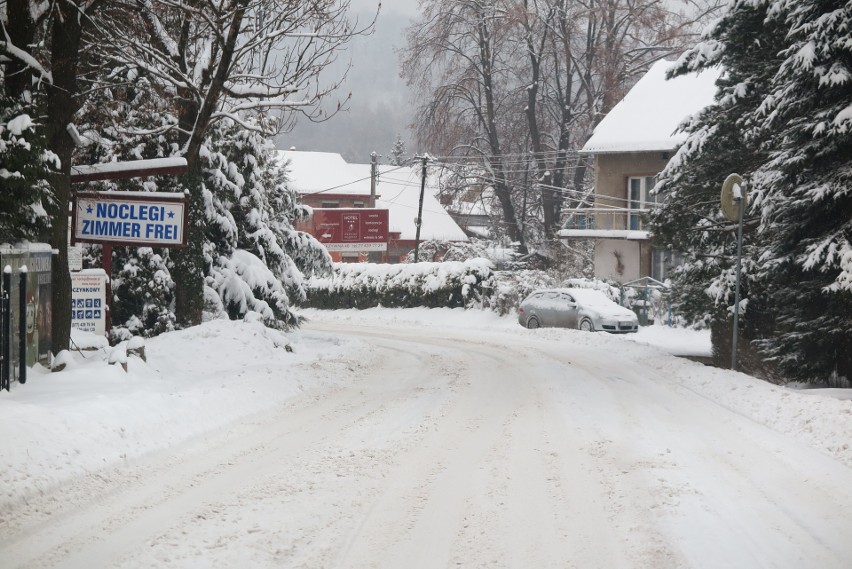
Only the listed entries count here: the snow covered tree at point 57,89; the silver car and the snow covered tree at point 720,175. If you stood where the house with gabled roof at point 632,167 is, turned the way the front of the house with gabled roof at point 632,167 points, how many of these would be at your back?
0

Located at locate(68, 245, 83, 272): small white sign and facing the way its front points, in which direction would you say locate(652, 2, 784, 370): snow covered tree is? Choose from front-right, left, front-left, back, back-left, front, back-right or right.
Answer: left

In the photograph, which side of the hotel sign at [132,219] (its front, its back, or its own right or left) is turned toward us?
front

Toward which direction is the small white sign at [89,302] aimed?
toward the camera

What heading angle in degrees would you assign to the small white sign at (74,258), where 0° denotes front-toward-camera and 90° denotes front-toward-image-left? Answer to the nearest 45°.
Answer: approximately 0°

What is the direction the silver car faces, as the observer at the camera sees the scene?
facing the viewer and to the right of the viewer

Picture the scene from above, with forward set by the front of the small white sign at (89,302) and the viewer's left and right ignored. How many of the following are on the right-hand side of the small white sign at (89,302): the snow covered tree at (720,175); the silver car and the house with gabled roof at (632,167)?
0

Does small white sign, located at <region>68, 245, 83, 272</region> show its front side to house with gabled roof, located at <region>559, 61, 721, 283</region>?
no

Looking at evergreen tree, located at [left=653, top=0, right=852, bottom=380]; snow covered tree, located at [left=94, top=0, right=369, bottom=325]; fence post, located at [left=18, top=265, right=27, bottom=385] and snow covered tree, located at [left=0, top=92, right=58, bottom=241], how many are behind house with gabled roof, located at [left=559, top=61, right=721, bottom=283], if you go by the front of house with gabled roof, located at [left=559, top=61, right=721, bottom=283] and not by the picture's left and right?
0

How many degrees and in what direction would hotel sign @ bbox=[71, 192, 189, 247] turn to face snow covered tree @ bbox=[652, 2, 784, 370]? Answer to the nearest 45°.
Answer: approximately 90° to its left
